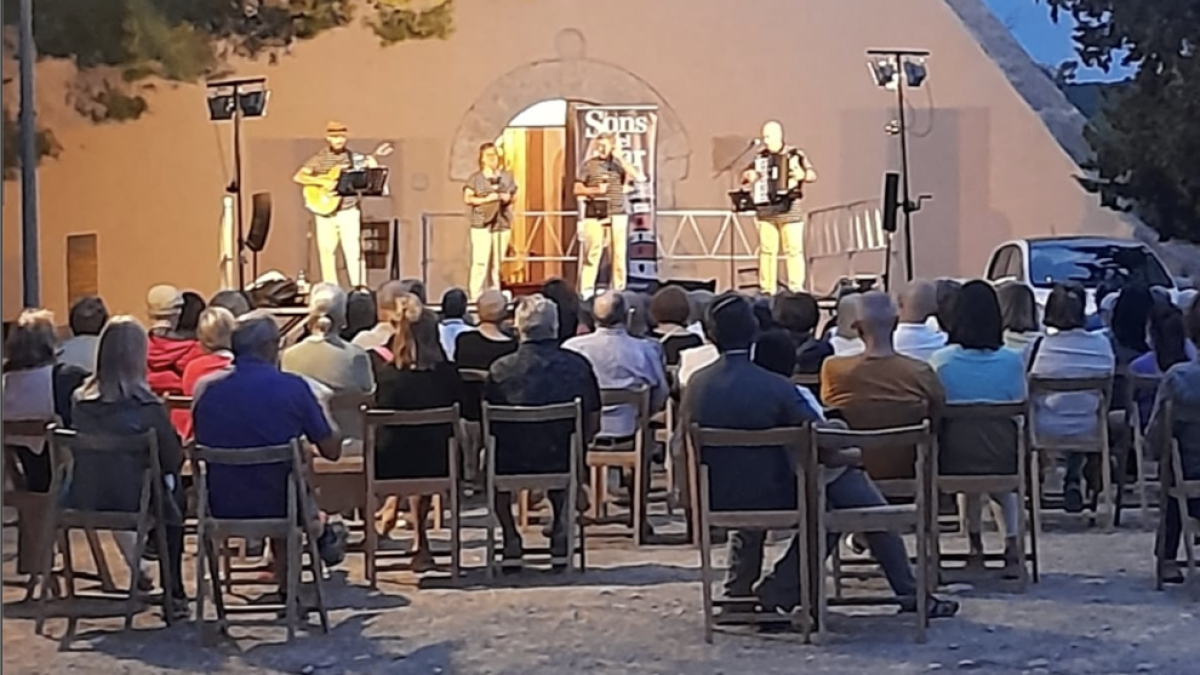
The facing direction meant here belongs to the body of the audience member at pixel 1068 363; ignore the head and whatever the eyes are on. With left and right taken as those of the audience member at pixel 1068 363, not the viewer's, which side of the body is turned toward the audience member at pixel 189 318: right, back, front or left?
left

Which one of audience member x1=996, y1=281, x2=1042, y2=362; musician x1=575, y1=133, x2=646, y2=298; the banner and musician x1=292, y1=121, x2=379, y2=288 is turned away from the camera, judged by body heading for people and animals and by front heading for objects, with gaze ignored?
the audience member

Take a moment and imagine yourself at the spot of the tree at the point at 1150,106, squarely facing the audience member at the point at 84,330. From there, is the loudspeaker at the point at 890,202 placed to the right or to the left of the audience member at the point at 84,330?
right

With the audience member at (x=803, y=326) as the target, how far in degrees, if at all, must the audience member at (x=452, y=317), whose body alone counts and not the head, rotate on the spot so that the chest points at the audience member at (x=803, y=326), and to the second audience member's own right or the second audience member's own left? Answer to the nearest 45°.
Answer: approximately 135° to the second audience member's own right

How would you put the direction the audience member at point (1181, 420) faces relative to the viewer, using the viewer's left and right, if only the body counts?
facing away from the viewer

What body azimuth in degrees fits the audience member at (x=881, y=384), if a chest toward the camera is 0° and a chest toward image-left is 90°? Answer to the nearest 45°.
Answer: approximately 180°

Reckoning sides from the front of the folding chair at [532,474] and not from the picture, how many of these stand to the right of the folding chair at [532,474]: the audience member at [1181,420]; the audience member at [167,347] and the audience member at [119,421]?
1

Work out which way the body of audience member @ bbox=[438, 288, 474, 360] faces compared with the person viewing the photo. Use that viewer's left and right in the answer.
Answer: facing away from the viewer

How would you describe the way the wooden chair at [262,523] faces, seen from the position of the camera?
facing away from the viewer

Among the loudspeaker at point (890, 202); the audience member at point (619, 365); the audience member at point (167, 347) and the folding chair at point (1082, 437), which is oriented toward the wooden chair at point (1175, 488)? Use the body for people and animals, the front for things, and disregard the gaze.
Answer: the loudspeaker

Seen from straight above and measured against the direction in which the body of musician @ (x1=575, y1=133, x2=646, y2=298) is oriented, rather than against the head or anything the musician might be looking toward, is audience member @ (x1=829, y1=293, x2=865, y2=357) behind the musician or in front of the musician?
in front

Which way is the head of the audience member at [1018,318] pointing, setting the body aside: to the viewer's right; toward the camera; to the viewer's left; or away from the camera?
away from the camera

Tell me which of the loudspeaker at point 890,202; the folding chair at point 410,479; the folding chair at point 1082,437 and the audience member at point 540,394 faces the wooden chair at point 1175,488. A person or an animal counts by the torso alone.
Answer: the loudspeaker

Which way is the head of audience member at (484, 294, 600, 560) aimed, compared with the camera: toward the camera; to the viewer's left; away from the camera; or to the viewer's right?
away from the camera

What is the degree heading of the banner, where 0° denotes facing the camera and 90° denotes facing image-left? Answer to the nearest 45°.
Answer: approximately 0°

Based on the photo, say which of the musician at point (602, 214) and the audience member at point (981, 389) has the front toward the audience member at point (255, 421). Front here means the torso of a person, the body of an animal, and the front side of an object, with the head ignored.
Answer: the musician

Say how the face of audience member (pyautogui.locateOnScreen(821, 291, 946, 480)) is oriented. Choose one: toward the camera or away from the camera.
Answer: away from the camera
